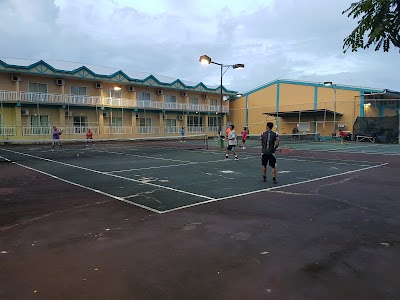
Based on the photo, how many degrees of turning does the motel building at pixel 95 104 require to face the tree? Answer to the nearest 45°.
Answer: approximately 45° to its right

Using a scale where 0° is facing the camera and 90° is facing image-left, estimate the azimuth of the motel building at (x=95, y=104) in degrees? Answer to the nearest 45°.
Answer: approximately 315°

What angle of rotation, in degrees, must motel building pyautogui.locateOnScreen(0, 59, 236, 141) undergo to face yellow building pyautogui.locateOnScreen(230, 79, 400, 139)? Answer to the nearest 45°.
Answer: approximately 45° to its left
